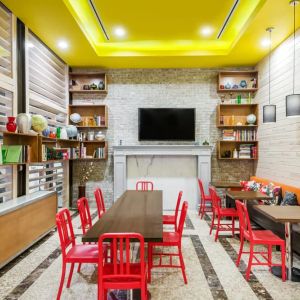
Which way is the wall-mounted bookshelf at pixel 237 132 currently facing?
toward the camera

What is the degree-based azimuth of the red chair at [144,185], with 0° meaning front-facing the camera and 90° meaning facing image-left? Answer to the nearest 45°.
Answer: approximately 0°

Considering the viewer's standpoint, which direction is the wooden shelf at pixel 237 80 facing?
facing the viewer

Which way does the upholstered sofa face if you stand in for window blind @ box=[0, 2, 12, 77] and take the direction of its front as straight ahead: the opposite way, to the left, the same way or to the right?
the opposite way

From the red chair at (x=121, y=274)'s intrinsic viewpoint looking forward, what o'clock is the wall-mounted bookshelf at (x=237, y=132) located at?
The wall-mounted bookshelf is roughly at 1 o'clock from the red chair.

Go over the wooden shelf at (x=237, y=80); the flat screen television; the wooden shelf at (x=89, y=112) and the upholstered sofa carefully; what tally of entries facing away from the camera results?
0

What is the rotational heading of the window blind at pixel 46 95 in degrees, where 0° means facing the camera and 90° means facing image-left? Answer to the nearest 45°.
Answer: approximately 315°

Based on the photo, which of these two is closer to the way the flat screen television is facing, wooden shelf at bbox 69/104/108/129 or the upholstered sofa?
the upholstered sofa

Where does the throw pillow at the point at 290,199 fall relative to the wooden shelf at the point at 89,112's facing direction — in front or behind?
in front

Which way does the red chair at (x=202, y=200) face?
to the viewer's right

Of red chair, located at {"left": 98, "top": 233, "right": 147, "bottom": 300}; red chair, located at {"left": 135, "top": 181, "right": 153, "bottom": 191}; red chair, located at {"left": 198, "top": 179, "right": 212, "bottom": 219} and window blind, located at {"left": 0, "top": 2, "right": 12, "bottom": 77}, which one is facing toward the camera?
red chair, located at {"left": 135, "top": 181, "right": 153, "bottom": 191}

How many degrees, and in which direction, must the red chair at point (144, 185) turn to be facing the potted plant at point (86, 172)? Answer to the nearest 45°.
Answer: approximately 135° to its right

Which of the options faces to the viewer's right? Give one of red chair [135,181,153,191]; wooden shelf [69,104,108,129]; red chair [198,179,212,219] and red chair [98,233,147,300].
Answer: red chair [198,179,212,219]

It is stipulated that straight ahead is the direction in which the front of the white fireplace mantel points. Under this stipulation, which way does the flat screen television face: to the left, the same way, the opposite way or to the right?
the same way

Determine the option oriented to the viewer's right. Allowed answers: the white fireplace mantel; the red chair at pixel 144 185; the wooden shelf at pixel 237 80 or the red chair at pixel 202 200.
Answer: the red chair at pixel 202 200

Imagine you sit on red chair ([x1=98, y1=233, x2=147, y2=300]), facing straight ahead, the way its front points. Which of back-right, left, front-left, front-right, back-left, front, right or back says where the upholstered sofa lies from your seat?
front-right

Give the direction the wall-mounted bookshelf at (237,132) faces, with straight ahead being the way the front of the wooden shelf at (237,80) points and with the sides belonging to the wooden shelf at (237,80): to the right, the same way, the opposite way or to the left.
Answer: the same way

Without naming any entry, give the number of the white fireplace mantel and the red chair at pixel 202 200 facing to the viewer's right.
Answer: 1

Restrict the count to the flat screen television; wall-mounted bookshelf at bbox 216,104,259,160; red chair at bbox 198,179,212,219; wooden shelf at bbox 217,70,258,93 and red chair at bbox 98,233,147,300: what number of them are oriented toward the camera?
3

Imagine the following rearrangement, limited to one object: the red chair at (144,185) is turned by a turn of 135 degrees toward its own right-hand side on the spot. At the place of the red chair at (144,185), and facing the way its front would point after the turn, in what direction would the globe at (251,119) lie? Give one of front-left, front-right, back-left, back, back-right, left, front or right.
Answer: back-right
